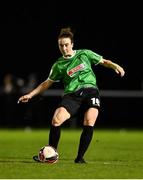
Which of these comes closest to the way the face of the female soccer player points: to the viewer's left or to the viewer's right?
to the viewer's left

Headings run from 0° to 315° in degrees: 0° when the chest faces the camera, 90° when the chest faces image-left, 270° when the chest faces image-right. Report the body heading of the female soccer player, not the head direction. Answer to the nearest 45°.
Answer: approximately 0°
